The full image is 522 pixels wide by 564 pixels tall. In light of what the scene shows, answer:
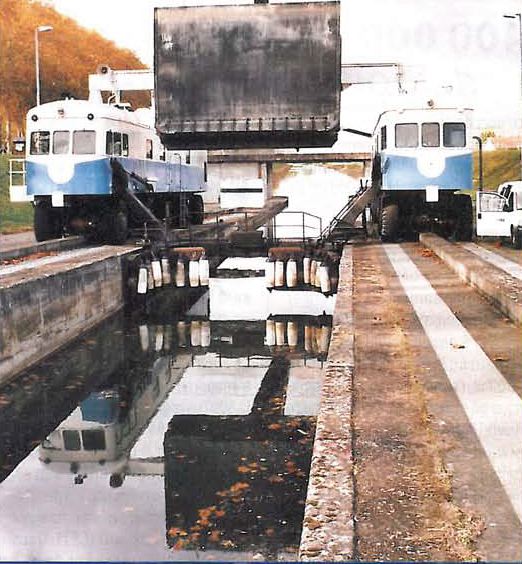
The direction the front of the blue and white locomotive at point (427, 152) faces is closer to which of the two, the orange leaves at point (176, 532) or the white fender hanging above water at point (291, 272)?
the orange leaves

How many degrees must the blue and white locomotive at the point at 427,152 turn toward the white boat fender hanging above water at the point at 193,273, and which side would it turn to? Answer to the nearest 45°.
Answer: approximately 90° to its right

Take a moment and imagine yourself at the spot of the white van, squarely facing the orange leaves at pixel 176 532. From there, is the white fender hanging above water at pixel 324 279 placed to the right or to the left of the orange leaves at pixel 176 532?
right

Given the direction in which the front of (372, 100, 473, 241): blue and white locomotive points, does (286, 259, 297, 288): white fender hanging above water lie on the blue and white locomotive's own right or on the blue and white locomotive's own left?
on the blue and white locomotive's own right

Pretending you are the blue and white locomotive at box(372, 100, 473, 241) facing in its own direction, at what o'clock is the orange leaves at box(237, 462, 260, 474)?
The orange leaves is roughly at 12 o'clock from the blue and white locomotive.

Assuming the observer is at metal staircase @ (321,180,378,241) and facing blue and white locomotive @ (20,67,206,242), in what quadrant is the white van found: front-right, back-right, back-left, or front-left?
back-left

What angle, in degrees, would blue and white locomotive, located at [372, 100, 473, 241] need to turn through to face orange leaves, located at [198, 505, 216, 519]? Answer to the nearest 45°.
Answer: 0° — it already faces it

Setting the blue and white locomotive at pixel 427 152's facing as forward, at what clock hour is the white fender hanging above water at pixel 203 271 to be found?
The white fender hanging above water is roughly at 3 o'clock from the blue and white locomotive.

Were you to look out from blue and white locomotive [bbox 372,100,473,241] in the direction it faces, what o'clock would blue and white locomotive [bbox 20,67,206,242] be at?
blue and white locomotive [bbox 20,67,206,242] is roughly at 3 o'clock from blue and white locomotive [bbox 372,100,473,241].

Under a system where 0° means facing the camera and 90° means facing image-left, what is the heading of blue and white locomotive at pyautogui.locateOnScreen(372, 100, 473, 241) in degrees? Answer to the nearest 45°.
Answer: approximately 0°
